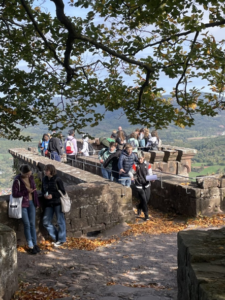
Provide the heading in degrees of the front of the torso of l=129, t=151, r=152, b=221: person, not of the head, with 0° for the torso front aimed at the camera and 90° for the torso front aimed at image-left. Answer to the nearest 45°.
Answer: approximately 0°

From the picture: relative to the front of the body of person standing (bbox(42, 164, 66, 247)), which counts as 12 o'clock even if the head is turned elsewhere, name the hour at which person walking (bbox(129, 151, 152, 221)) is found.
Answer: person walking (bbox(129, 151, 152, 221)) is roughly at 6 o'clock from person standing (bbox(42, 164, 66, 247)).

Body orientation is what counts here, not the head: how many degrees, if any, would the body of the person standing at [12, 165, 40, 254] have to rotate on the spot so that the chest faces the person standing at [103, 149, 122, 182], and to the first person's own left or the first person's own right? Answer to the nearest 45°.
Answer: approximately 90° to the first person's own left

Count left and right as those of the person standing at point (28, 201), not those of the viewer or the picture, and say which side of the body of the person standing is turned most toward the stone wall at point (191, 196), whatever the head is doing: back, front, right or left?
left

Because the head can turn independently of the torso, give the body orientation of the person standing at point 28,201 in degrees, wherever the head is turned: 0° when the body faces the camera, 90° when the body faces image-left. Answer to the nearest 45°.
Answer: approximately 315°

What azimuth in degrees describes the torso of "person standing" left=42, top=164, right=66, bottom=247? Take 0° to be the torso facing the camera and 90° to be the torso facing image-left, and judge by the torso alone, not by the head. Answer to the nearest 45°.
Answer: approximately 45°

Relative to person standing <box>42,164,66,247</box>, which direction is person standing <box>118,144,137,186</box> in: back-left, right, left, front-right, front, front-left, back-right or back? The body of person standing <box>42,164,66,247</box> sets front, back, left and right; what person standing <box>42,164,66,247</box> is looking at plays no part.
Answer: back

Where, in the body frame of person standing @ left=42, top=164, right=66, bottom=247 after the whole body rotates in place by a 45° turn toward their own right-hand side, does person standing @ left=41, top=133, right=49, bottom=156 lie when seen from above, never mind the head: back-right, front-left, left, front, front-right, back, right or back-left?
right

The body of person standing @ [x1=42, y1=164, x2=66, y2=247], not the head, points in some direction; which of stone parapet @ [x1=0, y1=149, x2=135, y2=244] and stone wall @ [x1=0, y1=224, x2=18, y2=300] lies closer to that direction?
the stone wall

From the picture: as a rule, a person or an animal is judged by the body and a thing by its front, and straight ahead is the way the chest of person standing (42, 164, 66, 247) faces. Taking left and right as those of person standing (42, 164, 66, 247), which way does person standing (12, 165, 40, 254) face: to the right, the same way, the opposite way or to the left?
to the left
